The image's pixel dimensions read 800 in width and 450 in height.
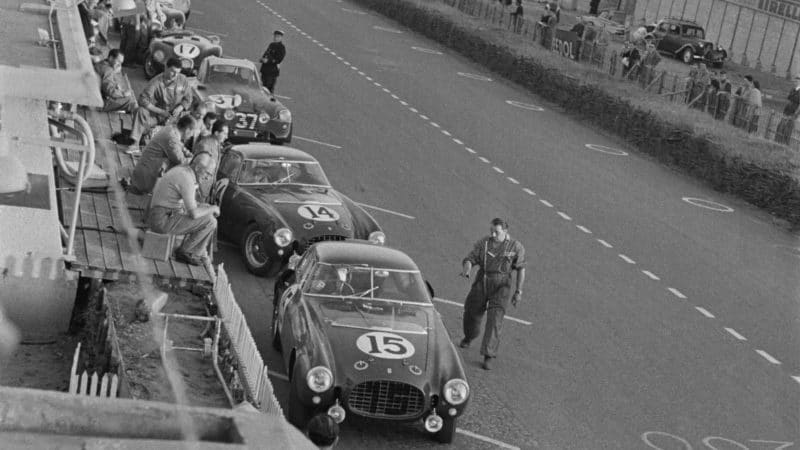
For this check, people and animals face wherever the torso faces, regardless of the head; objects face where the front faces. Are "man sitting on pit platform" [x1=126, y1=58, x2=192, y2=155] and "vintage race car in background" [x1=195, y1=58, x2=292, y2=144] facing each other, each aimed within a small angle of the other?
no

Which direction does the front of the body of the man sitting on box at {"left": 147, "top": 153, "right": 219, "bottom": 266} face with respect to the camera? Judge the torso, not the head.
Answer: to the viewer's right

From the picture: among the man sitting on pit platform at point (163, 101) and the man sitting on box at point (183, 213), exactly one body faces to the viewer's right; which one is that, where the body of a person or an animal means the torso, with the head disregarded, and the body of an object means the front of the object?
the man sitting on box at point (183, 213)

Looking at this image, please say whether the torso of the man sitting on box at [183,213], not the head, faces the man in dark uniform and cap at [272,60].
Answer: no

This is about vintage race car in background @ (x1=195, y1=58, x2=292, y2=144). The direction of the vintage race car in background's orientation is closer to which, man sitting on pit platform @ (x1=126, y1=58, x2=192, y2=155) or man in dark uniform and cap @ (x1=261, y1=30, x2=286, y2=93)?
the man sitting on pit platform

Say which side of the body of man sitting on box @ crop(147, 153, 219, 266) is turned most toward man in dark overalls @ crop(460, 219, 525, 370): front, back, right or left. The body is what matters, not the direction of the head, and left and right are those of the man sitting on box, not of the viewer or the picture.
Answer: front

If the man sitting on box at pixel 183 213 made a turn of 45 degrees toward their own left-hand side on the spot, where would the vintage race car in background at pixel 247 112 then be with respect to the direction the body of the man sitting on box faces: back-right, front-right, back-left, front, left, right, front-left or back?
front-left

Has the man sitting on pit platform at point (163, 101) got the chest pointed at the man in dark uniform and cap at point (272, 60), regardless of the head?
no

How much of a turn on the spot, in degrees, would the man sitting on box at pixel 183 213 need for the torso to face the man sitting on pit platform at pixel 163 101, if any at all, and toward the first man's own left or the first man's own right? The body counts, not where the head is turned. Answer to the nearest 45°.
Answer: approximately 90° to the first man's own left
